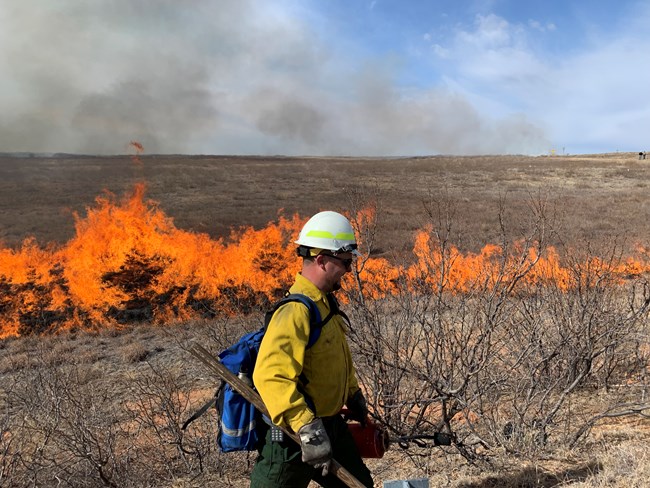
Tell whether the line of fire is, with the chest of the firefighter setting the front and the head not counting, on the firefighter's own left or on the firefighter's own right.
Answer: on the firefighter's own left

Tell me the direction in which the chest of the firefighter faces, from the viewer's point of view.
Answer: to the viewer's right

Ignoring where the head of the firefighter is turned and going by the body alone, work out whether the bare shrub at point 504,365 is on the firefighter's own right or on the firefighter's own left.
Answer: on the firefighter's own left

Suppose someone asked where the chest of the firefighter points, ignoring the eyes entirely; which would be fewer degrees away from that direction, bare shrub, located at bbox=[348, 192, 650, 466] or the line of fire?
the bare shrub
